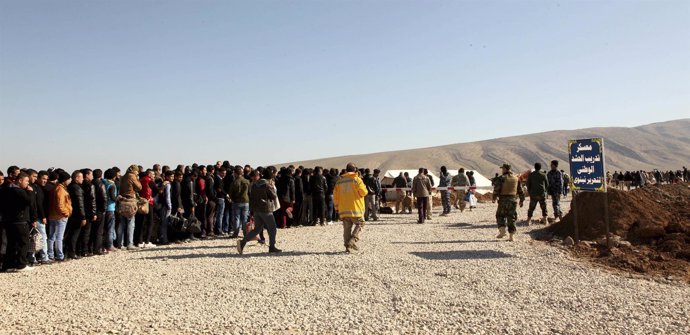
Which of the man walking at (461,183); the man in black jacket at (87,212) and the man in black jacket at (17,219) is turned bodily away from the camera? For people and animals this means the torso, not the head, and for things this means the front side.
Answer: the man walking

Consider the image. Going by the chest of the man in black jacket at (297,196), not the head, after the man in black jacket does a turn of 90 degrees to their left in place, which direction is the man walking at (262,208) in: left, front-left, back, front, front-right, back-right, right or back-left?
back

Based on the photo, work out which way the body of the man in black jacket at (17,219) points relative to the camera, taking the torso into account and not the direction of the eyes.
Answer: to the viewer's right
